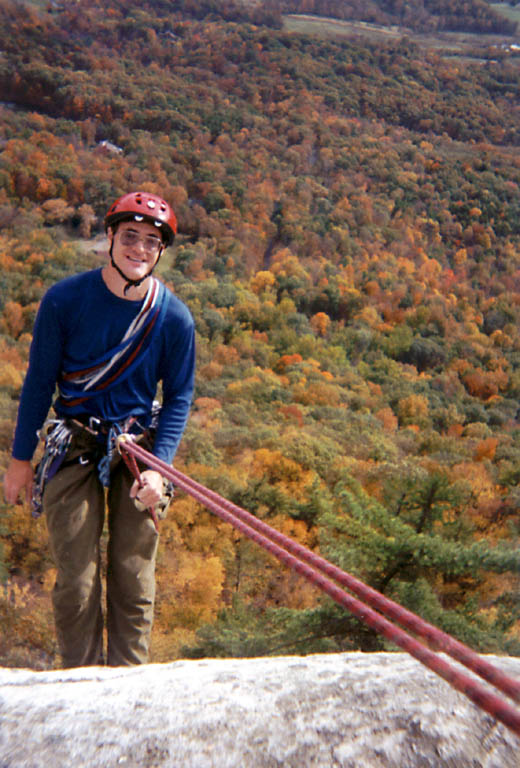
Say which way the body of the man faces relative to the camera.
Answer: toward the camera
